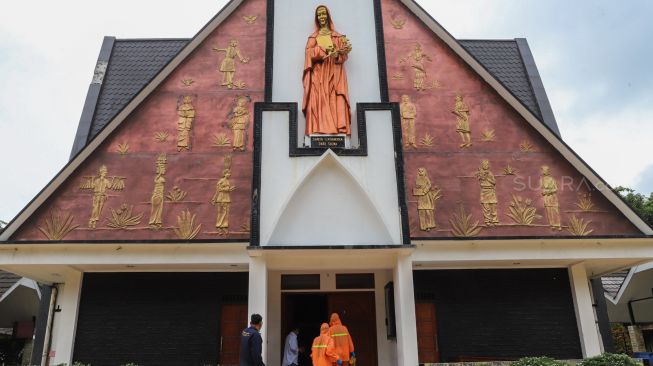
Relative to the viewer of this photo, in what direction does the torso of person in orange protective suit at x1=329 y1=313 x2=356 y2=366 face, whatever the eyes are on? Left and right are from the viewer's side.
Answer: facing away from the viewer

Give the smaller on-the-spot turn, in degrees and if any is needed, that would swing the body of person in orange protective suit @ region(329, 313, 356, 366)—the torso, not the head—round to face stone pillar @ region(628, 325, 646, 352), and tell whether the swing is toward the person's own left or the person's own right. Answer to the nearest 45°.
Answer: approximately 45° to the person's own right

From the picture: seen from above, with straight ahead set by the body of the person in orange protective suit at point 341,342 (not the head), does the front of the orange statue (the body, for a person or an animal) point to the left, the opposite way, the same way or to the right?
the opposite way

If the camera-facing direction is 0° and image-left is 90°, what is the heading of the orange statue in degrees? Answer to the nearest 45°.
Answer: approximately 0°

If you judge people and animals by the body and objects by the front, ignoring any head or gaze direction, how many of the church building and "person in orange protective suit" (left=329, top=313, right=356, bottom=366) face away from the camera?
1

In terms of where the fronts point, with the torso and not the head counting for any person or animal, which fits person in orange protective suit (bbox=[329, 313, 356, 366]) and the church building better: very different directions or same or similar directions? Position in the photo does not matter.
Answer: very different directions

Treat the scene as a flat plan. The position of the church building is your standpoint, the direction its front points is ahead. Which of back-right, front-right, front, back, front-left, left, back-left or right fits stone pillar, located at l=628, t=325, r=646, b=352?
back-left
